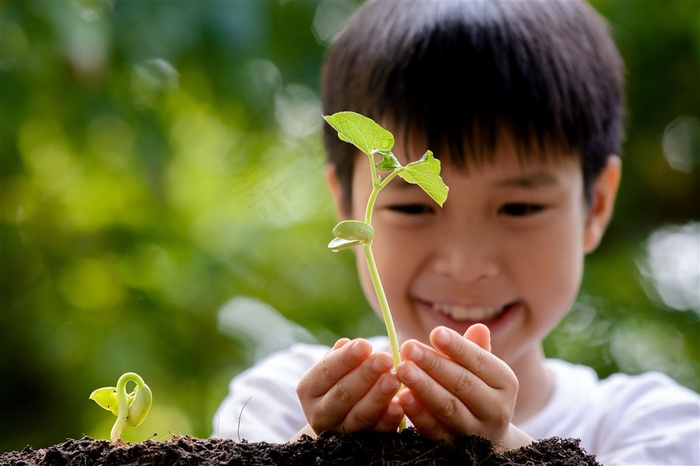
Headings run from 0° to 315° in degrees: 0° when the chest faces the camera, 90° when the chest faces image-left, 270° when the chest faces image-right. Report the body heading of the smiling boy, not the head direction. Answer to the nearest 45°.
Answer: approximately 0°
